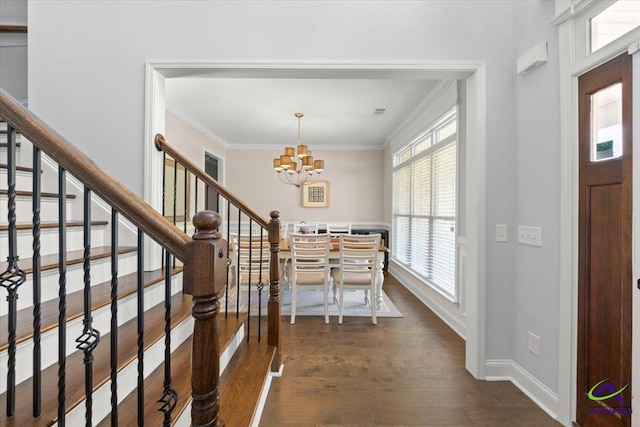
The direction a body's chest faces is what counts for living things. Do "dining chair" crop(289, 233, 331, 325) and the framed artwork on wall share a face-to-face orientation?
yes

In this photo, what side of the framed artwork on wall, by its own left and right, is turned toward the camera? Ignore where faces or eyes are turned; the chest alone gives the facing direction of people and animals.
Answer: front

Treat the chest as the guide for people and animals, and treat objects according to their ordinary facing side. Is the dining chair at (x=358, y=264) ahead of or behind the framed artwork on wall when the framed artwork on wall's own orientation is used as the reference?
ahead

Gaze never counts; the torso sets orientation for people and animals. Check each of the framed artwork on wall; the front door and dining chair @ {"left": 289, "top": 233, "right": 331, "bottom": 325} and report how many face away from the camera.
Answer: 1

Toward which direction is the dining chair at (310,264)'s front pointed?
away from the camera

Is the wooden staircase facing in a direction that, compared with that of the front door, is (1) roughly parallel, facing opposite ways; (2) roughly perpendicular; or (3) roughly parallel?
roughly parallel, facing opposite ways

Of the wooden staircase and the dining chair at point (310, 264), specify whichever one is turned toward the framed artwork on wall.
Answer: the dining chair

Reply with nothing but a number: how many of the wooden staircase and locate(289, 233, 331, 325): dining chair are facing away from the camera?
1

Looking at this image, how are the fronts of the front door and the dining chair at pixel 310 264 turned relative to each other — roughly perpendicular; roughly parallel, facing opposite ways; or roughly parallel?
roughly perpendicular

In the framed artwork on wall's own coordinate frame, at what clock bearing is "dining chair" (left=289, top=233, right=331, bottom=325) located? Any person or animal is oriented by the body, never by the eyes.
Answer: The dining chair is roughly at 12 o'clock from the framed artwork on wall.

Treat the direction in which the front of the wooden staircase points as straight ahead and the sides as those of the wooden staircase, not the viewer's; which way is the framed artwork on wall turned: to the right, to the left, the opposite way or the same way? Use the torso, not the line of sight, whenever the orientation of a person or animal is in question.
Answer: to the right

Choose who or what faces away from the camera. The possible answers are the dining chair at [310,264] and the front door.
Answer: the dining chair

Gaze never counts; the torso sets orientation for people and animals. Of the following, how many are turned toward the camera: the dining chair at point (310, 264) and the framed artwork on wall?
1

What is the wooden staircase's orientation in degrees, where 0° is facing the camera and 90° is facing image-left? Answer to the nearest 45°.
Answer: approximately 315°

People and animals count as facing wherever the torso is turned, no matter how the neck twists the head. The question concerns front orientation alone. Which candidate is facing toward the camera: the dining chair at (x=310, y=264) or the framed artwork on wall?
the framed artwork on wall

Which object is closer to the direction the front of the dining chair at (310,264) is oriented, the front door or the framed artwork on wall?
the framed artwork on wall

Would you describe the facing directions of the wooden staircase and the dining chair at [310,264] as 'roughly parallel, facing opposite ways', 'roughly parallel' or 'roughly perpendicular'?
roughly perpendicular

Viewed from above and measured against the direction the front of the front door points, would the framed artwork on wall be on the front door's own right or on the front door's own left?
on the front door's own right
